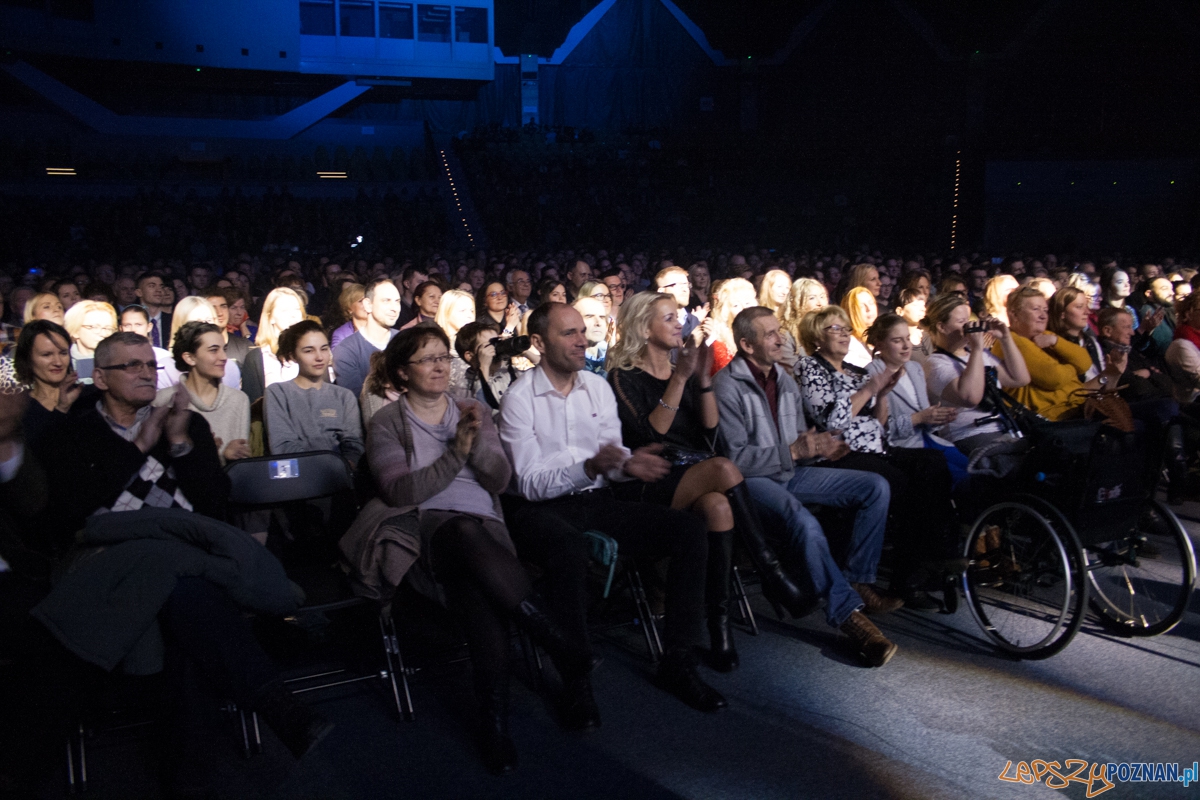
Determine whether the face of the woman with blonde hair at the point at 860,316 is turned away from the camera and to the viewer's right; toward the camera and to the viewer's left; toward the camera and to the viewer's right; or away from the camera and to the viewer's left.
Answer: toward the camera and to the viewer's right

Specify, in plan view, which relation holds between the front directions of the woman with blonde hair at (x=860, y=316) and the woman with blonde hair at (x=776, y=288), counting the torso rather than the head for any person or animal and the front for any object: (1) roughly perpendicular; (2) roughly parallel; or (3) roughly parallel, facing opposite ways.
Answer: roughly parallel

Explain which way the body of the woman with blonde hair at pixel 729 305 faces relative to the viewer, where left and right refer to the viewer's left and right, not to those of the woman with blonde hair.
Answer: facing the viewer and to the right of the viewer

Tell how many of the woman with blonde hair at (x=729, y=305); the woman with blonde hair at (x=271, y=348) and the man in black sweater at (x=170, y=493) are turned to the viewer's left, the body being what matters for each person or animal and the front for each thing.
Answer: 0

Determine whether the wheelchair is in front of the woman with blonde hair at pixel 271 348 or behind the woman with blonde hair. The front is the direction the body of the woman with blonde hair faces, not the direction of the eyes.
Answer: in front

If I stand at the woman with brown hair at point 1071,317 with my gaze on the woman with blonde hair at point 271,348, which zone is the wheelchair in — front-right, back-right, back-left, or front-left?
front-left

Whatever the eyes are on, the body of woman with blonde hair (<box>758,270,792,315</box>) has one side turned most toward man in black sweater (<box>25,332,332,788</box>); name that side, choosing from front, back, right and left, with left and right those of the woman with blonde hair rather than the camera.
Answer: right

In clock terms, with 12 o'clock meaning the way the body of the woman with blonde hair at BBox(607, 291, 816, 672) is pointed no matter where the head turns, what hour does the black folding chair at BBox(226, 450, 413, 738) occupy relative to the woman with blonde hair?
The black folding chair is roughly at 4 o'clock from the woman with blonde hair.

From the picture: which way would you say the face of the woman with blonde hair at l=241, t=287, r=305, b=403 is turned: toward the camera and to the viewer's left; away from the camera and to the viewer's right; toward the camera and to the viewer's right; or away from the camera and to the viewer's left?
toward the camera and to the viewer's right

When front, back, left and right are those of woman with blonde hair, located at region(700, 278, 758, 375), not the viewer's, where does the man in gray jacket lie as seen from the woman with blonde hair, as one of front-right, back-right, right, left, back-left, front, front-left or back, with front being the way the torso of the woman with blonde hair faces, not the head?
front-right

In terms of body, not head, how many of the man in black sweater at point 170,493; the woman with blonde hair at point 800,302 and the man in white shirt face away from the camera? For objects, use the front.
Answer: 0

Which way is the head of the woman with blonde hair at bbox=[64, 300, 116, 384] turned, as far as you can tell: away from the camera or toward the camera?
toward the camera
